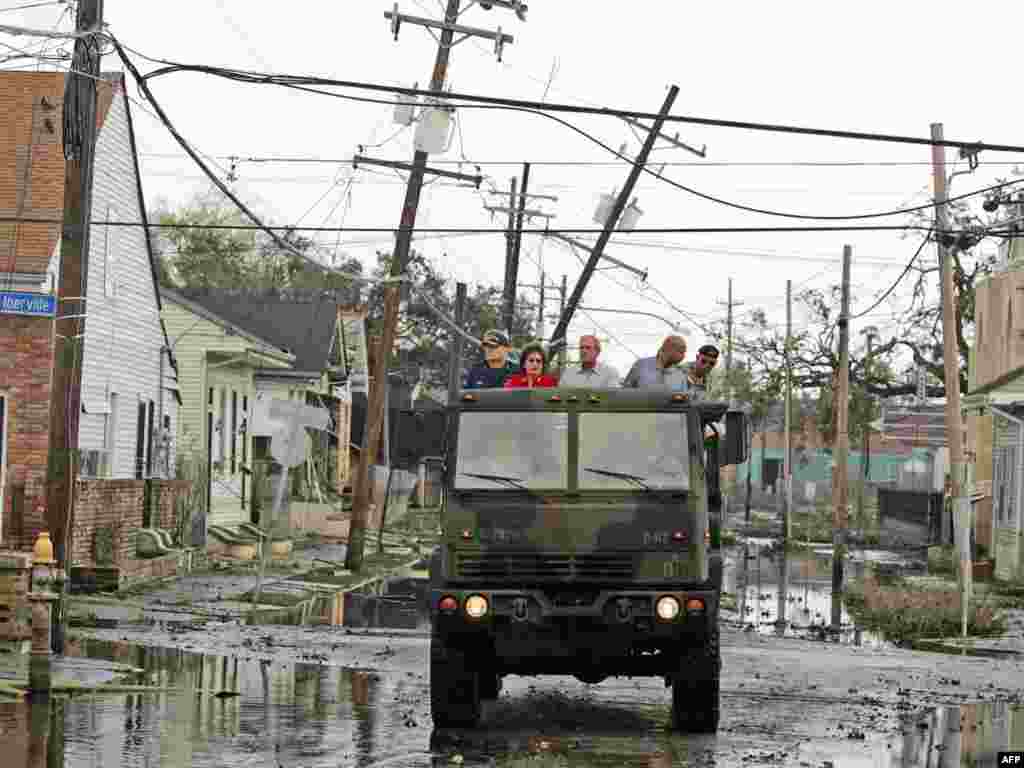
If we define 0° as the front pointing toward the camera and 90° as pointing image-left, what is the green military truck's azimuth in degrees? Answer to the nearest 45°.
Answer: approximately 0°

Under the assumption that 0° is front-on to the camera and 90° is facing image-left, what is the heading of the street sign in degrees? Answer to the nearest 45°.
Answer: approximately 0°

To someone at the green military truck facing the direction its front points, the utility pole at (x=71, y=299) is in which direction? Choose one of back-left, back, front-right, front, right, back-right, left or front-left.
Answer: back-right

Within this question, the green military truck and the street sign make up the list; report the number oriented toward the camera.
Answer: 2

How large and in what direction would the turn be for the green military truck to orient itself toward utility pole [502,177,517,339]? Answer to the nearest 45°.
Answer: approximately 180°

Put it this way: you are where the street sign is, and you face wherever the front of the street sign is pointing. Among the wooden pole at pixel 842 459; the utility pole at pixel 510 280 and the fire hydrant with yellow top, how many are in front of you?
1

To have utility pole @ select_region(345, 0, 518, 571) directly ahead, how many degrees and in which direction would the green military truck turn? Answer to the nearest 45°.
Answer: approximately 180°
